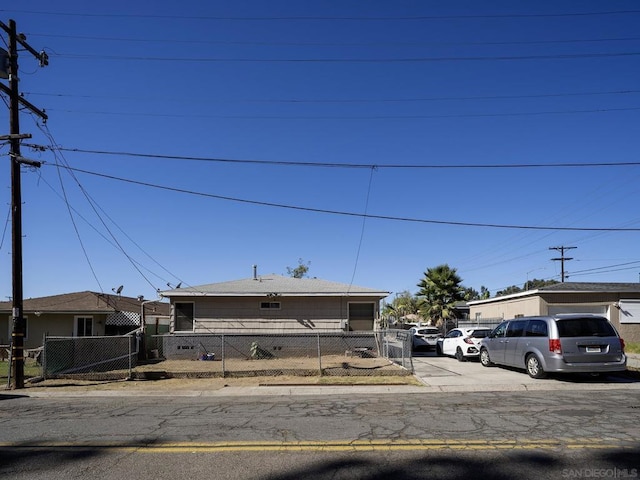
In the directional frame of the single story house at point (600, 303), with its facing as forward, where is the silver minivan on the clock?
The silver minivan is roughly at 12 o'clock from the single story house.

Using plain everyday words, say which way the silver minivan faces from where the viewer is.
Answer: facing away from the viewer and to the left of the viewer

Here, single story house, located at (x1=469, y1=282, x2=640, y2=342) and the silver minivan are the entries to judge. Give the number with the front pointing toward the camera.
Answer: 1

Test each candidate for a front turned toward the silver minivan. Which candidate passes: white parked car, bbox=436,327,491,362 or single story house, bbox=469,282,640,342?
the single story house
